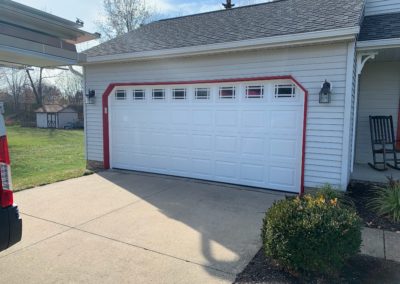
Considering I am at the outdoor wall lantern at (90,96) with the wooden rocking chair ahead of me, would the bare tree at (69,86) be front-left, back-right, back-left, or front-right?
back-left

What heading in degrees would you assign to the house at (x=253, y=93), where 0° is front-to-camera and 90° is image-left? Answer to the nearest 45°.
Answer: approximately 45°

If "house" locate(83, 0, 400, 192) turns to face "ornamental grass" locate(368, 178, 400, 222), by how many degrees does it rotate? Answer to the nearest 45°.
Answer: approximately 90° to its left

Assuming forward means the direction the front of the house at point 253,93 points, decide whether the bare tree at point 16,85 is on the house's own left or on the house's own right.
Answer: on the house's own right

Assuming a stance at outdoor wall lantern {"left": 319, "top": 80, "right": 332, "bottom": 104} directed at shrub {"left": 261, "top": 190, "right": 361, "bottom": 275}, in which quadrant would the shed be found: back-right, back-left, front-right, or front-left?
back-right

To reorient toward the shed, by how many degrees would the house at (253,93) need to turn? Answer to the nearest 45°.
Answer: approximately 90° to its right

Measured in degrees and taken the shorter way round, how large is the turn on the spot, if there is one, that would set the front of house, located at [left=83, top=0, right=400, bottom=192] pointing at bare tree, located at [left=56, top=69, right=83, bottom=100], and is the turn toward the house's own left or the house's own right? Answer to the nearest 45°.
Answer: approximately 90° to the house's own right
